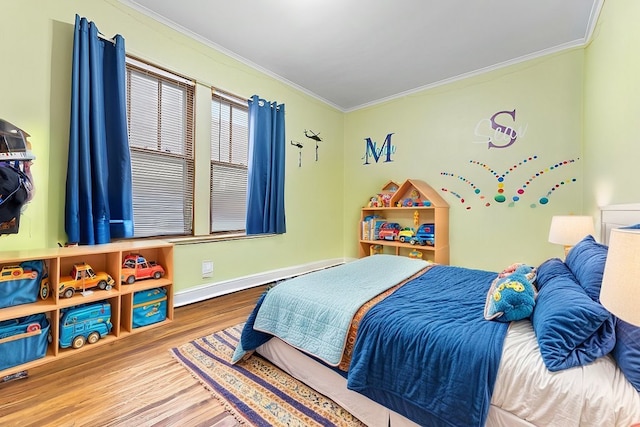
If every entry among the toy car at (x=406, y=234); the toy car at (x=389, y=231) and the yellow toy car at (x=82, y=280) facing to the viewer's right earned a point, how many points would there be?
1

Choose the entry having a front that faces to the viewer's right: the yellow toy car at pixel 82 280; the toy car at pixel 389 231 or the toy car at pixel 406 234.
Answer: the yellow toy car

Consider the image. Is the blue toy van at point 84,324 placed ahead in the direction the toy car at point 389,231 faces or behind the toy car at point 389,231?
ahead

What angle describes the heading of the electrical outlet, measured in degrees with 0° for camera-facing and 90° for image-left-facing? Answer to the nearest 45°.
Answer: approximately 315°

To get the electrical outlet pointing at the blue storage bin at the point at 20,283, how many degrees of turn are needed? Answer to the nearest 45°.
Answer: approximately 90° to its right

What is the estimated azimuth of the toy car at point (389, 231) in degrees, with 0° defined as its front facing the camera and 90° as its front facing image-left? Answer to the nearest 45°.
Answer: approximately 45°

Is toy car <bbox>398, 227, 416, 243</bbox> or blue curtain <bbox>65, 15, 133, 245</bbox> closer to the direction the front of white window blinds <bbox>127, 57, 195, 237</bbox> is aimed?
the toy car

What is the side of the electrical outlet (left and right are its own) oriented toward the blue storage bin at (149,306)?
right

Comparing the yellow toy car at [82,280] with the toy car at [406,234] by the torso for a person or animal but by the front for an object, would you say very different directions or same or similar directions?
very different directions

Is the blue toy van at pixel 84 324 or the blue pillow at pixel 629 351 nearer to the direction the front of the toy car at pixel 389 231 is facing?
the blue toy van

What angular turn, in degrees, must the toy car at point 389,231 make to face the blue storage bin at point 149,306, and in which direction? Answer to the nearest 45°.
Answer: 0° — it already faces it

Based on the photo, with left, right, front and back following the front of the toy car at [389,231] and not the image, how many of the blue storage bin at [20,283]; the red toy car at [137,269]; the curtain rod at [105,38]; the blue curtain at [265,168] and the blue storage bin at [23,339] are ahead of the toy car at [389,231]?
5
